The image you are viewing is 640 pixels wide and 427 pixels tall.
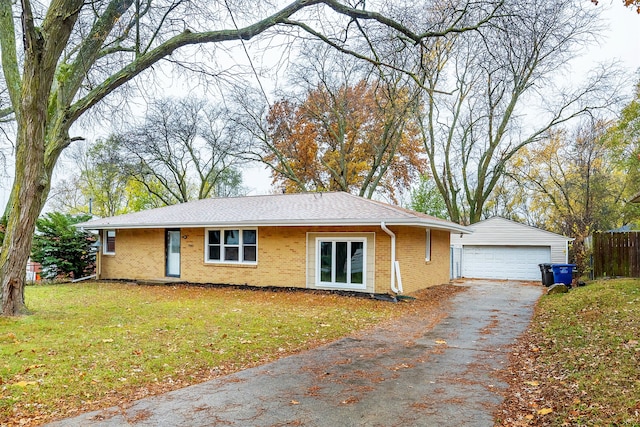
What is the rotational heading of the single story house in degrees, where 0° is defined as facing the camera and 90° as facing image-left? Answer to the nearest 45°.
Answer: approximately 45°

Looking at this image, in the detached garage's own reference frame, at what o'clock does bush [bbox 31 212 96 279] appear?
The bush is roughly at 2 o'clock from the detached garage.

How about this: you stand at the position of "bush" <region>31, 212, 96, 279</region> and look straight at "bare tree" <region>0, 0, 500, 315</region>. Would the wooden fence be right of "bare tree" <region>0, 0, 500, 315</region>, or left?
left

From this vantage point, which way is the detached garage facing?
toward the camera

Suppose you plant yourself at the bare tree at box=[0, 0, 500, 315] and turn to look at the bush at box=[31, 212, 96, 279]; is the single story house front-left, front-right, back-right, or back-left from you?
front-right

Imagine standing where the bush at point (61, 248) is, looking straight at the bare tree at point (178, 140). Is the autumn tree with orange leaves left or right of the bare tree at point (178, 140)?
right

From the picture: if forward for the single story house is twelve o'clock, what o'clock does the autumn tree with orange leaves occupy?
The autumn tree with orange leaves is roughly at 5 o'clock from the single story house.

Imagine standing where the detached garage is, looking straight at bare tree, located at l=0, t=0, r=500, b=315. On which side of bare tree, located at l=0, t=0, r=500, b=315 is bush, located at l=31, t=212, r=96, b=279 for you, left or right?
right

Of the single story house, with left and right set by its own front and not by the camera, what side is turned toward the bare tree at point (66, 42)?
front

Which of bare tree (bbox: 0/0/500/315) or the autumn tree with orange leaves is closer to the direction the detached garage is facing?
the bare tree

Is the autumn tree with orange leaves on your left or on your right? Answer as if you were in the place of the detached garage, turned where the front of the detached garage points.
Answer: on your right

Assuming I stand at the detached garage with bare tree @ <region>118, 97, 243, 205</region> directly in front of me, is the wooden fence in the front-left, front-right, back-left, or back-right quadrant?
back-left

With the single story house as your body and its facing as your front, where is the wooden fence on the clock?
The wooden fence is roughly at 8 o'clock from the single story house.

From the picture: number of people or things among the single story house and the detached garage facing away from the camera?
0

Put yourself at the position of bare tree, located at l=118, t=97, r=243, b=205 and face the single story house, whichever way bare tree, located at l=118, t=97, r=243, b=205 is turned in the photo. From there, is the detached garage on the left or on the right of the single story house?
left
